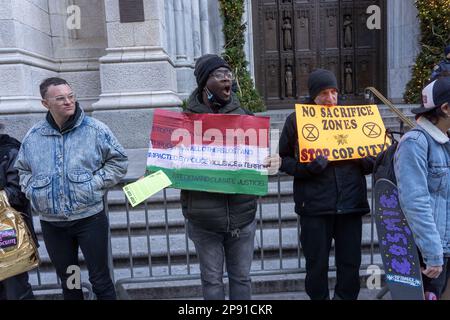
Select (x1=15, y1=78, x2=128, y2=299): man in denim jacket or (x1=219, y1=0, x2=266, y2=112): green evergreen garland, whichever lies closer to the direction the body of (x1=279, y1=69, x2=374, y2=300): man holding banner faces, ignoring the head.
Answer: the man in denim jacket

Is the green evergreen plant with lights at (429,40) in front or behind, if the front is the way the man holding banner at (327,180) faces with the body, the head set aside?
behind

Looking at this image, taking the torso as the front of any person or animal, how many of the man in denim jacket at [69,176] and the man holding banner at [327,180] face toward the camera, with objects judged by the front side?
2

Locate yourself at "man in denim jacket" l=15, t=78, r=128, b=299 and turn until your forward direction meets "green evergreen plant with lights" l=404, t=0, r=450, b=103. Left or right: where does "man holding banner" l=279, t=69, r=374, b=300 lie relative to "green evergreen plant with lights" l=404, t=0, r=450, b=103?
right

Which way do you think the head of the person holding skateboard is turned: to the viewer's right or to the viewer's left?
to the viewer's left

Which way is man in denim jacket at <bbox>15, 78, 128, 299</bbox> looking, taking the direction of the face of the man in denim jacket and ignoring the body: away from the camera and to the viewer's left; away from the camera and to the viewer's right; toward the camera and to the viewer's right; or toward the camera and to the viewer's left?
toward the camera and to the viewer's right

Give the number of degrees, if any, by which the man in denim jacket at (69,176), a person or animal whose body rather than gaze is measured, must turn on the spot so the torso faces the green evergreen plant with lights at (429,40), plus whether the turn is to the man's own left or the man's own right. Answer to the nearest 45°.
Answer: approximately 135° to the man's own left

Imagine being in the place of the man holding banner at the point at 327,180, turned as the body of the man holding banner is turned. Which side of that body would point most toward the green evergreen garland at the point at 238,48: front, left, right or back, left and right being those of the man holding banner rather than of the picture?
back

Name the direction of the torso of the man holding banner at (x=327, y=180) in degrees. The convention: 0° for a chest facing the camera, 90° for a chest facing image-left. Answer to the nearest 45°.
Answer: approximately 0°

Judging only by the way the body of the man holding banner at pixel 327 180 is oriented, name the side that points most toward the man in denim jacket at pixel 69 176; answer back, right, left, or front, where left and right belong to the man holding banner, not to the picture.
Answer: right

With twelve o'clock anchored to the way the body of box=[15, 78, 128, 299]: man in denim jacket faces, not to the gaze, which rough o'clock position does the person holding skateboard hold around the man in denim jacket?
The person holding skateboard is roughly at 10 o'clock from the man in denim jacket.
